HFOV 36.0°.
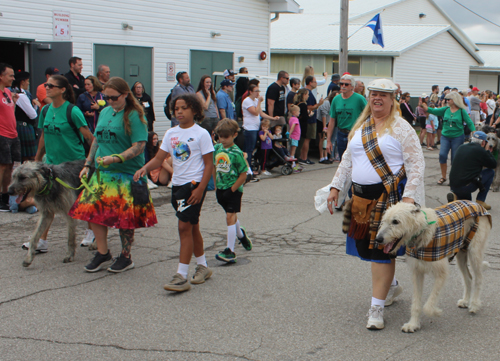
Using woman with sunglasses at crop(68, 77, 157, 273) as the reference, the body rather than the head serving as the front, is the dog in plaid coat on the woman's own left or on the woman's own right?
on the woman's own left

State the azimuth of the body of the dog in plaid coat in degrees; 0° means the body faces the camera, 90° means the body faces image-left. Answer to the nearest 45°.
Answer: approximately 45°

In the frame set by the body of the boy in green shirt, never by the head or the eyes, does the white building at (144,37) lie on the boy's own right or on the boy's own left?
on the boy's own right

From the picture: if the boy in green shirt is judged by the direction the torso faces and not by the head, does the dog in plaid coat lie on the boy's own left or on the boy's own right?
on the boy's own left

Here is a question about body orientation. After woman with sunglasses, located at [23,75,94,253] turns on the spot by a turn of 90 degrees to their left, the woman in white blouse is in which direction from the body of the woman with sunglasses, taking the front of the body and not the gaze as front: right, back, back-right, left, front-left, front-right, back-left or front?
front

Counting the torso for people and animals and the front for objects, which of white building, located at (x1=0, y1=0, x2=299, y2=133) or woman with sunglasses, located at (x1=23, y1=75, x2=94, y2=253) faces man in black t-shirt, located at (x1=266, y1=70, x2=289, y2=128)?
the white building

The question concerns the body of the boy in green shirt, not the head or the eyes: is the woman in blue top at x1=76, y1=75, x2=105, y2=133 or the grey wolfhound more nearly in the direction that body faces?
the grey wolfhound

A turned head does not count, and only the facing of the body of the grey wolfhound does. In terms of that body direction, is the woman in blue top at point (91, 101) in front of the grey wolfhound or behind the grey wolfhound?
behind

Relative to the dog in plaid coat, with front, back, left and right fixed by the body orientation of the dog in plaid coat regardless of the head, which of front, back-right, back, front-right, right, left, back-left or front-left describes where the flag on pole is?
back-right

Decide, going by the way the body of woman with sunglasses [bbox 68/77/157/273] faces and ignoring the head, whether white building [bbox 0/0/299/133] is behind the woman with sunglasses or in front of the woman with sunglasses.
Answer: behind

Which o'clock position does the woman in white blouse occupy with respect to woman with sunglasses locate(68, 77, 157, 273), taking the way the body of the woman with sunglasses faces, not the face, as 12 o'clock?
The woman in white blouse is roughly at 9 o'clock from the woman with sunglasses.

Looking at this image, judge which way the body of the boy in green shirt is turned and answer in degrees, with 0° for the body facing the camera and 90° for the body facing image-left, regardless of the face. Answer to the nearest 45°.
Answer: approximately 45°
